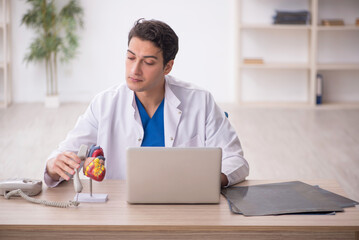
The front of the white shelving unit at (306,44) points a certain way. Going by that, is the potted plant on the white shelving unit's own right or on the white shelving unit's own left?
on the white shelving unit's own right

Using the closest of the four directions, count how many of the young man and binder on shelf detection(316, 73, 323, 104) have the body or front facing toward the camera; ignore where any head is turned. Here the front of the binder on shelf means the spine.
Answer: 2

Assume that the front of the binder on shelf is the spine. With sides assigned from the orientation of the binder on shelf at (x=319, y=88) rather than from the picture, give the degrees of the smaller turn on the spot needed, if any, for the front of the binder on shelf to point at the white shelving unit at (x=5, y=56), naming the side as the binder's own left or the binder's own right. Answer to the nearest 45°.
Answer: approximately 90° to the binder's own right

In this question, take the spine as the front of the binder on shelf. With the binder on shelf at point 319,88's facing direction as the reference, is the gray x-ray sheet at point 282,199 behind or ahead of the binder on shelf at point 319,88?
ahead

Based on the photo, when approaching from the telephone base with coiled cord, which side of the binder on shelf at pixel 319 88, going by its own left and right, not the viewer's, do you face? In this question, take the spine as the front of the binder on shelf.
front

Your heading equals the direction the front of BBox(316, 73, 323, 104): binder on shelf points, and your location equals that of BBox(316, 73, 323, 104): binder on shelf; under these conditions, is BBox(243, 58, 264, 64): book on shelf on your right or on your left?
on your right

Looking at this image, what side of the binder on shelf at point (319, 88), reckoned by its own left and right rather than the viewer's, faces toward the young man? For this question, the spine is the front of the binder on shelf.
front

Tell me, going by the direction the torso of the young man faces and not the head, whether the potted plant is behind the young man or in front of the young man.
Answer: behind
